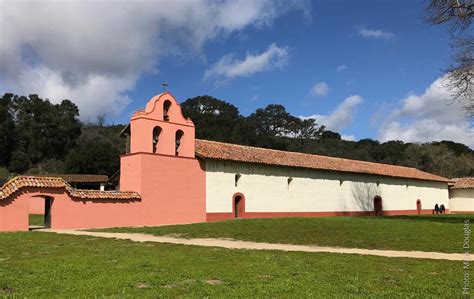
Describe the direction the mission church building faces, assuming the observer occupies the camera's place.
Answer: facing the viewer and to the right of the viewer
